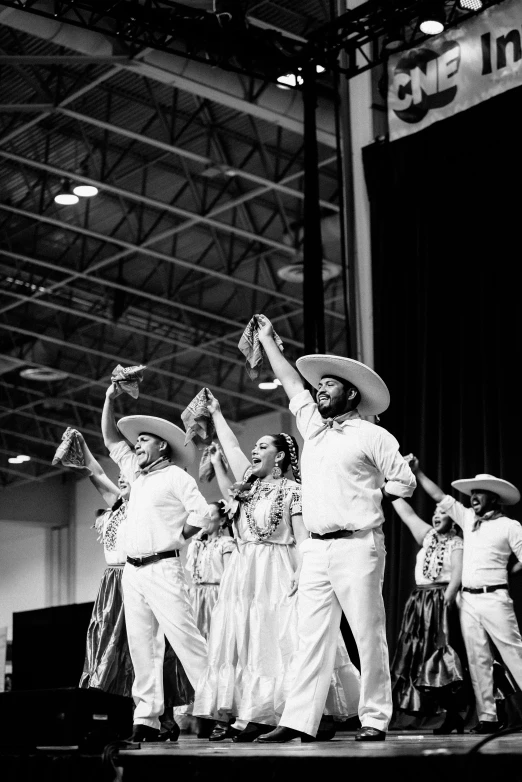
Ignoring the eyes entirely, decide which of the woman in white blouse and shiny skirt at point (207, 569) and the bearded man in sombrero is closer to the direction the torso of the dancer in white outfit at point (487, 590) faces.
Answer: the bearded man in sombrero

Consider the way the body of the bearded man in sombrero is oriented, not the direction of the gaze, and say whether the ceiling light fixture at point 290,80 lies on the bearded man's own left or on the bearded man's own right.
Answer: on the bearded man's own right

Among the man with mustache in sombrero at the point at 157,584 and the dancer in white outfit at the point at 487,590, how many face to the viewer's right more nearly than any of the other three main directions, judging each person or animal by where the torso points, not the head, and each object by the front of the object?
0

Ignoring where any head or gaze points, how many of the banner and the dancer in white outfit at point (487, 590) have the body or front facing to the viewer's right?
0

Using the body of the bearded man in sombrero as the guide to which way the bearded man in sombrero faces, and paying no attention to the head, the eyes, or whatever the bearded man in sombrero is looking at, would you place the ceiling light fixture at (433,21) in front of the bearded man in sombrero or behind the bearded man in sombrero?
behind

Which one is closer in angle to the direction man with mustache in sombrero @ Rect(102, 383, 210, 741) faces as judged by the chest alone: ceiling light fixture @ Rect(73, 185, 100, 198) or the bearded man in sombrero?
the bearded man in sombrero

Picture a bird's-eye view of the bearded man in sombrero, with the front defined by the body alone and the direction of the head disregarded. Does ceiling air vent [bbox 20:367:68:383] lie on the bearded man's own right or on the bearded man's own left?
on the bearded man's own right

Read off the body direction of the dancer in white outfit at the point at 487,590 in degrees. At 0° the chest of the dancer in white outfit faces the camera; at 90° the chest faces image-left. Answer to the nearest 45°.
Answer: approximately 45°

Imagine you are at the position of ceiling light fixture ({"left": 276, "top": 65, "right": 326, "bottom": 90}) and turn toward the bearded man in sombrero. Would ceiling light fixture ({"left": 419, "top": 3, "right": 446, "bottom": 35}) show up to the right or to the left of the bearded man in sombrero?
left

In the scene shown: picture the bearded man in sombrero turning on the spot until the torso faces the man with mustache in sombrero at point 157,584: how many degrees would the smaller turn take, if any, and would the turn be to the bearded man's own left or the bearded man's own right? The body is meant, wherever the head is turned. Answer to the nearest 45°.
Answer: approximately 90° to the bearded man's own right
